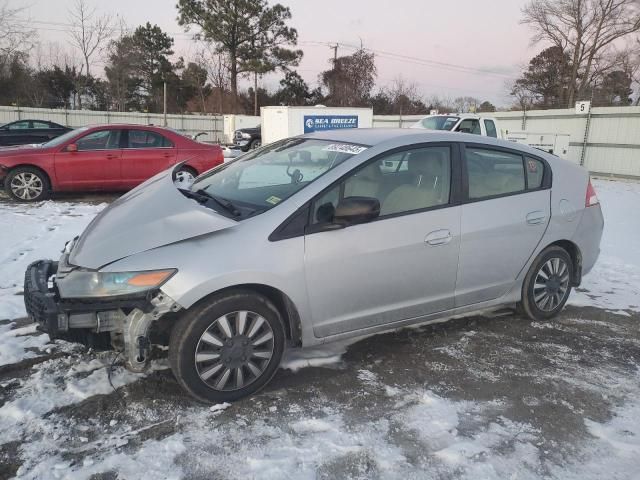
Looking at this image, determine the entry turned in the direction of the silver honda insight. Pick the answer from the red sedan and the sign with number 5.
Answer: the sign with number 5

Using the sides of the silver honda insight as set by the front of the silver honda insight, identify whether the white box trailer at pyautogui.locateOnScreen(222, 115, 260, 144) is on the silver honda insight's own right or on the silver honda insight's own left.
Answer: on the silver honda insight's own right

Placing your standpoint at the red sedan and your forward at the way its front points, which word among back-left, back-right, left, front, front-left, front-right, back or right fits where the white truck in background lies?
back

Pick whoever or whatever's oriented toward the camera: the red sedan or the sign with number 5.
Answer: the sign with number 5

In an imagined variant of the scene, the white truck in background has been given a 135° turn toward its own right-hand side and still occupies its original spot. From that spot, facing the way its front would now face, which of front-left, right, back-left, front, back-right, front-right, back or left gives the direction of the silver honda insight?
back

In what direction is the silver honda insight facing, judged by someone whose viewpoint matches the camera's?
facing the viewer and to the left of the viewer

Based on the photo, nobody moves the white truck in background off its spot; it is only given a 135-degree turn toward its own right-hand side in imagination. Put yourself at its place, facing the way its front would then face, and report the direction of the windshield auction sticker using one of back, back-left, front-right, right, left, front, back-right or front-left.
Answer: back

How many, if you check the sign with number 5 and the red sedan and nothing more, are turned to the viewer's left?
1

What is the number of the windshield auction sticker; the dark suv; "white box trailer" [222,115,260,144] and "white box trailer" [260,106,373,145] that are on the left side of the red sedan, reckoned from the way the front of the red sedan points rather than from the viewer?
1

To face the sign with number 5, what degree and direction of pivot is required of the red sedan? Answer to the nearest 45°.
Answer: approximately 180°

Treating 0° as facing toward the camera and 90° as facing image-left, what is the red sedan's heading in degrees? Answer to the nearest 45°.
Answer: approximately 90°

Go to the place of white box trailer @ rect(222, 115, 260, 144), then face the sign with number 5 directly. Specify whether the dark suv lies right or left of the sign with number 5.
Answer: right

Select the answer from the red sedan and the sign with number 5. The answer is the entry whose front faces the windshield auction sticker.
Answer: the sign with number 5

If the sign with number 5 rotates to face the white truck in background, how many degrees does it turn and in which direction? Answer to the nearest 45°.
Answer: approximately 45° to its right

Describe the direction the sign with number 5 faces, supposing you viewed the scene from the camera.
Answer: facing the viewer

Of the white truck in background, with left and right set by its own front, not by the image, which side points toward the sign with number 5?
back
